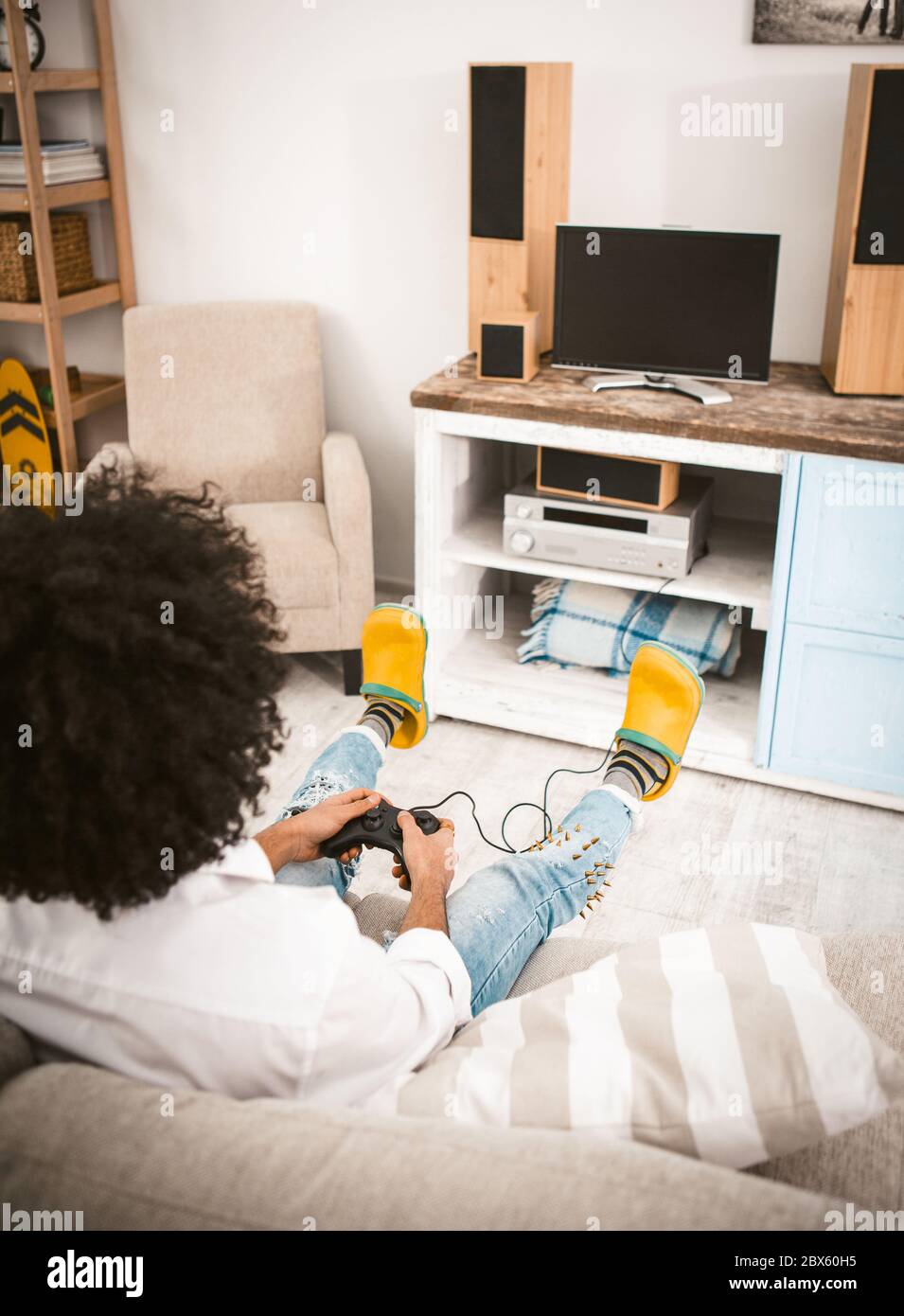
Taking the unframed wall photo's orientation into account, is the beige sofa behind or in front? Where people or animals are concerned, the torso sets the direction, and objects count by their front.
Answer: in front

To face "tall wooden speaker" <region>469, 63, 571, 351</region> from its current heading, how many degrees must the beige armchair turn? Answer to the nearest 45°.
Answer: approximately 45° to its left

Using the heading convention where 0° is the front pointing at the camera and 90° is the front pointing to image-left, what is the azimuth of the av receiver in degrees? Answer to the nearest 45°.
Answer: approximately 0°

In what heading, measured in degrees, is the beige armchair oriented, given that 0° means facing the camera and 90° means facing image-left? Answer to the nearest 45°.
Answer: approximately 0°

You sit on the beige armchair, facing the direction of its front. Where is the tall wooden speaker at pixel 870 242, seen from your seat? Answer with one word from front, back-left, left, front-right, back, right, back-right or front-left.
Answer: front-left

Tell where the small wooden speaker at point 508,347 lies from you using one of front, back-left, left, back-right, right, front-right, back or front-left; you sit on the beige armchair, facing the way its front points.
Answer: front-left

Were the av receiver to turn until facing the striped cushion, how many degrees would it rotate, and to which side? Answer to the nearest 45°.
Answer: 0° — it already faces it
